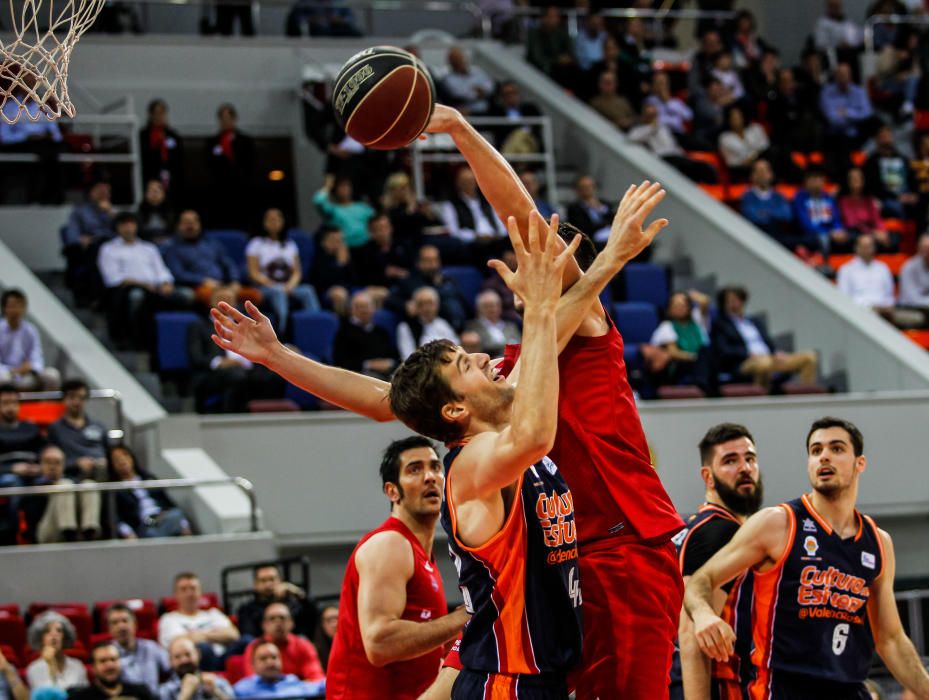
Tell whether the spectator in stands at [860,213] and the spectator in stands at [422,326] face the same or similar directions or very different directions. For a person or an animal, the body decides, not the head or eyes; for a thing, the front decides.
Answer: same or similar directions

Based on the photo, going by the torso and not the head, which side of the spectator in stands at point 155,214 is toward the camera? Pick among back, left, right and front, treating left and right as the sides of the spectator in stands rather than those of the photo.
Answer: front

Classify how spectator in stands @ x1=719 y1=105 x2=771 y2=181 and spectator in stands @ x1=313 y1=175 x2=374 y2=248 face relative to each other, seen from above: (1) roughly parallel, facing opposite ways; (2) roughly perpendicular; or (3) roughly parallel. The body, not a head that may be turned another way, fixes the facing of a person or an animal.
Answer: roughly parallel

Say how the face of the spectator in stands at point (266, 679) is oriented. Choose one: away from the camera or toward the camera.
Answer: toward the camera

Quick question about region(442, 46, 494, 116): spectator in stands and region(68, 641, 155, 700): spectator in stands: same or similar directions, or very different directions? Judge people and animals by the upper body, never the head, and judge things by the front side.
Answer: same or similar directions

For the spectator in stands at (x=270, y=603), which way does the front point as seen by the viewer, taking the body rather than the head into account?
toward the camera

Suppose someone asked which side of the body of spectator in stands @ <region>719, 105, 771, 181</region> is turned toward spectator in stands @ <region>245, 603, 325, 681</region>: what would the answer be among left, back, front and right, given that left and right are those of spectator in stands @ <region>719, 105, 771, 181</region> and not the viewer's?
front

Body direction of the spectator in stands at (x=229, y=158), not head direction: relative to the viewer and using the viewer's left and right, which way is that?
facing the viewer

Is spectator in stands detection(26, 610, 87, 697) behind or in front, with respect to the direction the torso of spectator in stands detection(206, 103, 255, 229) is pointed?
in front
